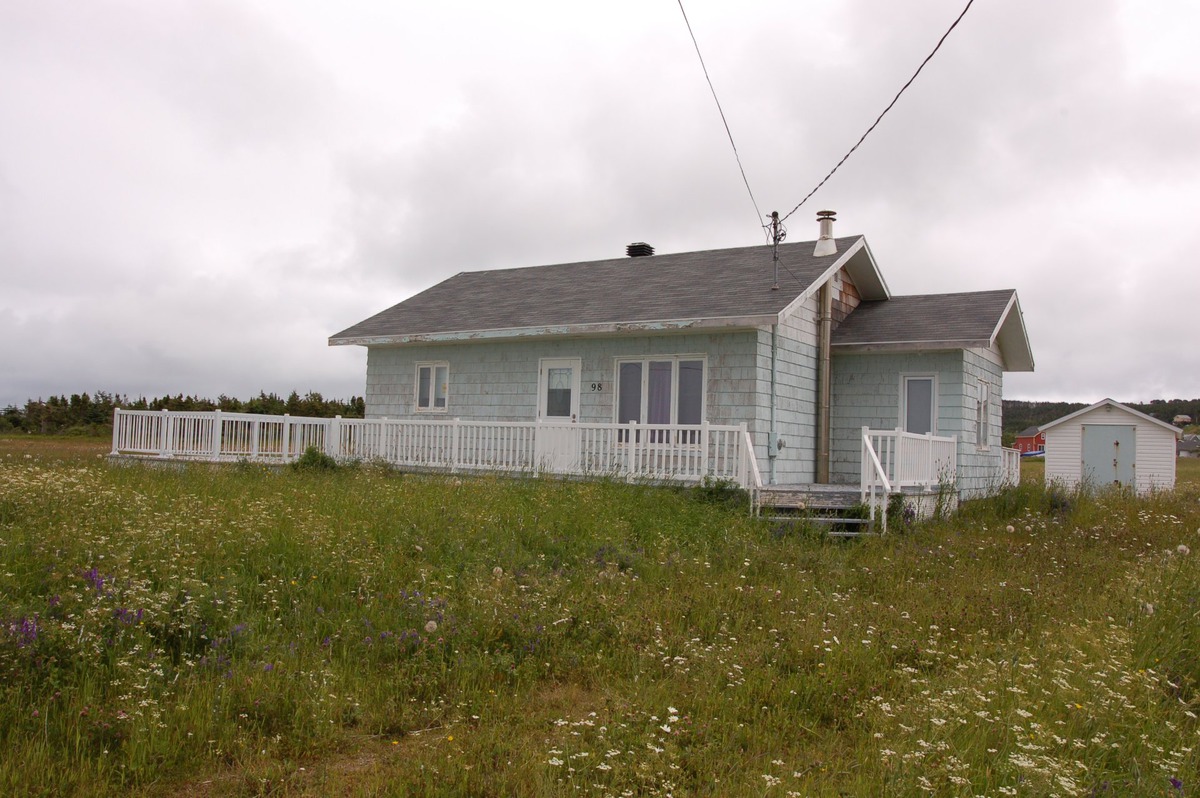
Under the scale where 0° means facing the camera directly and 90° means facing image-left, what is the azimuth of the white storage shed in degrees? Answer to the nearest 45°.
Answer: approximately 0°
